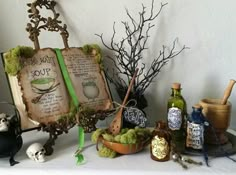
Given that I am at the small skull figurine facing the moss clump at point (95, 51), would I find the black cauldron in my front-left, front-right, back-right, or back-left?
back-left

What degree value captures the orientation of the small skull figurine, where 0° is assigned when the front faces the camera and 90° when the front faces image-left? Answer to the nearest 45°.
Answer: approximately 315°
